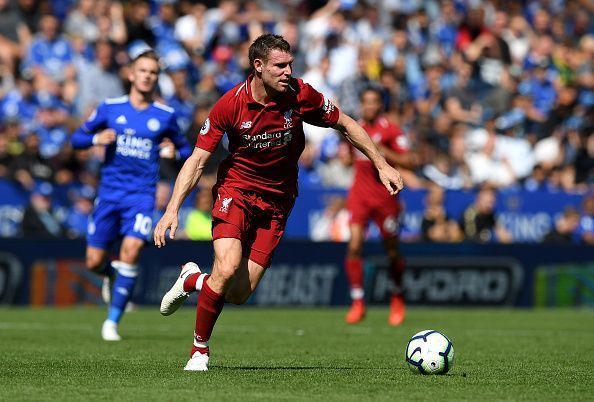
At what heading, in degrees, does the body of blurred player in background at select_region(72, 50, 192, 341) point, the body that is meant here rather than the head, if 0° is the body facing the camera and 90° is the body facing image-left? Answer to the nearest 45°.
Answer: approximately 0°

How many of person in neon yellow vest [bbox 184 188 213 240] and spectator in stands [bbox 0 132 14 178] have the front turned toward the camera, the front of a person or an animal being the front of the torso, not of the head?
2

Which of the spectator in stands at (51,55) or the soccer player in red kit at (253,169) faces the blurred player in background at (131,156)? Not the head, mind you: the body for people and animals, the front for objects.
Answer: the spectator in stands

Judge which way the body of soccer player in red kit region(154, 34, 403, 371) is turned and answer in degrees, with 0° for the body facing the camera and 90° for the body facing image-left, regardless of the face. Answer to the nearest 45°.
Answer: approximately 315°

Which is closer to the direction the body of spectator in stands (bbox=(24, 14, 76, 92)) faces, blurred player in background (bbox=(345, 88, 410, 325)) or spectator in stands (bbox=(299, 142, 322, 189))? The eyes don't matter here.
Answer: the blurred player in background

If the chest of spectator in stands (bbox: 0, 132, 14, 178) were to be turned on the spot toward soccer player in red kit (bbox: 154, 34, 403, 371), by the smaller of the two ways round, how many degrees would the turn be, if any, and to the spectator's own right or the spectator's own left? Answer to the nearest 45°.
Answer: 0° — they already face them

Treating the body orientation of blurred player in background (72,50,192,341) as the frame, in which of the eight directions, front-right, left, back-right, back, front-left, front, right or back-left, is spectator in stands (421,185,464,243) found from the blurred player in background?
back-left

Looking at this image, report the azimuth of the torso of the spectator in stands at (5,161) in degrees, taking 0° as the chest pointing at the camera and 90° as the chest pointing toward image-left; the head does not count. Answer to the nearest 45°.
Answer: approximately 0°
